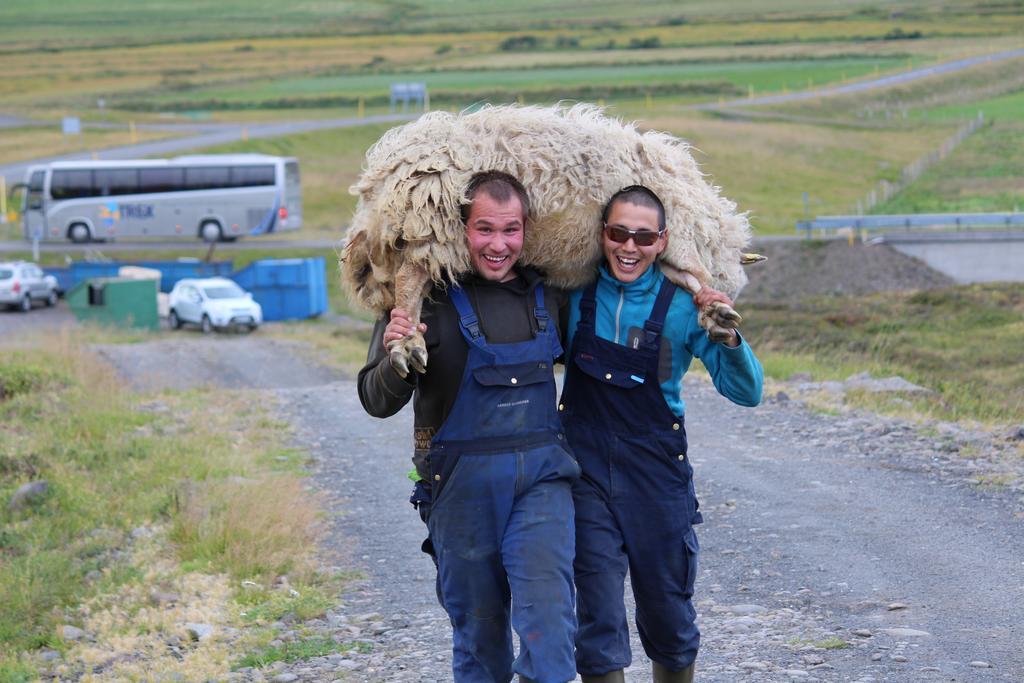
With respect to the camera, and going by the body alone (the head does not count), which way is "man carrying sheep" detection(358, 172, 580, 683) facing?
toward the camera

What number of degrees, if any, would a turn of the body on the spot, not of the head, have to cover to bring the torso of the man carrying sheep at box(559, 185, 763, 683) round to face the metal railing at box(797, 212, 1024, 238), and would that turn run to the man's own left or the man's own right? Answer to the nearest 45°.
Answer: approximately 180°

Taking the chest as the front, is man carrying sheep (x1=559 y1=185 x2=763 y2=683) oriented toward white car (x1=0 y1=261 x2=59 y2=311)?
no

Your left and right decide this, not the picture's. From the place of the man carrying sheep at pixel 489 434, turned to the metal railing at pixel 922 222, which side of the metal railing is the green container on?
left

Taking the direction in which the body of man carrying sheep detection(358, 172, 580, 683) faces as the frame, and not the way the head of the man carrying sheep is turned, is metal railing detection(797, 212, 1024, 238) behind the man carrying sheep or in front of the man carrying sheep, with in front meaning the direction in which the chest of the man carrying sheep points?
behind

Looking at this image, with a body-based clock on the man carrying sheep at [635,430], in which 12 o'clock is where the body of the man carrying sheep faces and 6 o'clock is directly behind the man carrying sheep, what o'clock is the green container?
The green container is roughly at 5 o'clock from the man carrying sheep.

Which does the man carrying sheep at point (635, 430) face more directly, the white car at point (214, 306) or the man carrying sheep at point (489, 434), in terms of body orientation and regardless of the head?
the man carrying sheep

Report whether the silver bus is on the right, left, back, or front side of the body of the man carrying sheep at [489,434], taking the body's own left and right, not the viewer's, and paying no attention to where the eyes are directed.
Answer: back

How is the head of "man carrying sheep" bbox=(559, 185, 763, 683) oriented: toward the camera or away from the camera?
toward the camera

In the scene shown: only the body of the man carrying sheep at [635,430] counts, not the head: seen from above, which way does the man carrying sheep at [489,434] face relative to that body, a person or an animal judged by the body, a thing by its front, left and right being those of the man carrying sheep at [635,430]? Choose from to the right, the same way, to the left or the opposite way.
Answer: the same way

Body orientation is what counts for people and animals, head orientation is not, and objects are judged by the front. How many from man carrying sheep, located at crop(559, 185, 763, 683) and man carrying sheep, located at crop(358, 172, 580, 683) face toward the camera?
2

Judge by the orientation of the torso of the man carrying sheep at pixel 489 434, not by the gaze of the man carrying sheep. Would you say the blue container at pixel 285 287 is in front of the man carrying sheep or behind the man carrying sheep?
behind

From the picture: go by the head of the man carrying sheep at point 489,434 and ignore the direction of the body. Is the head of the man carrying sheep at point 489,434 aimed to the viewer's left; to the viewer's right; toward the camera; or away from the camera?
toward the camera

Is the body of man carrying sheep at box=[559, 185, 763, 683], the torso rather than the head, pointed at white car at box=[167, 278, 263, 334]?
no

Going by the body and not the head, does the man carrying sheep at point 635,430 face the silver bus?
no

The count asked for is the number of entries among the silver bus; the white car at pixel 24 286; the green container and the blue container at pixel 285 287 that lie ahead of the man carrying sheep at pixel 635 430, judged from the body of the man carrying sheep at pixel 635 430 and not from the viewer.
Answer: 0

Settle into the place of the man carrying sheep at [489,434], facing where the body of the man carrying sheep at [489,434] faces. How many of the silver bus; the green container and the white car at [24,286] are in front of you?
0
